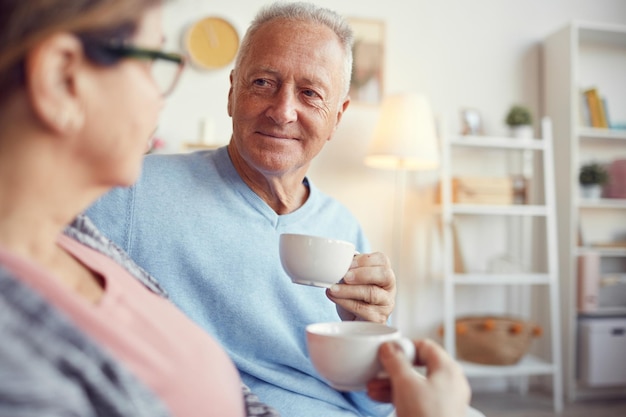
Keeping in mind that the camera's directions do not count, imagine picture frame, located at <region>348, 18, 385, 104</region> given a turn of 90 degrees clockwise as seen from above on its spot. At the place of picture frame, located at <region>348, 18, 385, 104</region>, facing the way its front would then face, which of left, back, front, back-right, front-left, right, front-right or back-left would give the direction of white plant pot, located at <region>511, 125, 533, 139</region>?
back

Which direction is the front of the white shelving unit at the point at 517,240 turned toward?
toward the camera

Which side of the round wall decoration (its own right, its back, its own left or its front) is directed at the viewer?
front

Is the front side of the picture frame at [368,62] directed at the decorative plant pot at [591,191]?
no

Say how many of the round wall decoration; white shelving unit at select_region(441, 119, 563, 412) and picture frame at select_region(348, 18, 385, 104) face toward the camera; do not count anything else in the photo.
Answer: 3

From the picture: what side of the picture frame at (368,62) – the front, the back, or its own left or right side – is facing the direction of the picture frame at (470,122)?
left

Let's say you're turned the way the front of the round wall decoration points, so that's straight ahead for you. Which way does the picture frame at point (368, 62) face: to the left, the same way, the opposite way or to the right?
the same way

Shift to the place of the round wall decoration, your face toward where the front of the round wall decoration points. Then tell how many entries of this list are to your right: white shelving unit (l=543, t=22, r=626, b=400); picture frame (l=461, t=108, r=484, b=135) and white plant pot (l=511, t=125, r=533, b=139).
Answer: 0

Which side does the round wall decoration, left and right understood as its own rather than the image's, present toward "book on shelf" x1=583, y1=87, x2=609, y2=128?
left

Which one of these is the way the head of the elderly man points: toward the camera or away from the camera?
toward the camera

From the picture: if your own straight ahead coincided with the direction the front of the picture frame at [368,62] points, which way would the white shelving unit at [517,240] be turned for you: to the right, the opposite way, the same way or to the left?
the same way

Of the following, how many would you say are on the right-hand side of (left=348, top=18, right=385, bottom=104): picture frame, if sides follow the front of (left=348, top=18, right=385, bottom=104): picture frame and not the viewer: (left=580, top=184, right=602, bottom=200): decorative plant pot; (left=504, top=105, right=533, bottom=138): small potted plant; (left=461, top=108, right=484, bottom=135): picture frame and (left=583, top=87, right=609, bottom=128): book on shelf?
0

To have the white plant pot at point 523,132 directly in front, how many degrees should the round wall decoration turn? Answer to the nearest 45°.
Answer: approximately 90° to its left
